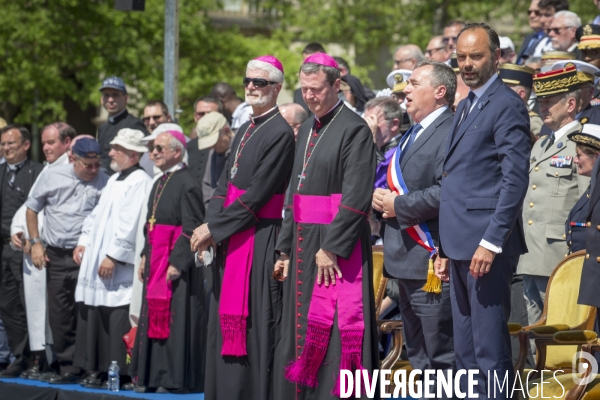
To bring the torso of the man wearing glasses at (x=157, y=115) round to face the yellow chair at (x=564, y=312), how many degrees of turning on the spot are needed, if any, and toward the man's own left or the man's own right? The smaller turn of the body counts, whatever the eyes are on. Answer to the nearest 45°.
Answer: approximately 90° to the man's own left

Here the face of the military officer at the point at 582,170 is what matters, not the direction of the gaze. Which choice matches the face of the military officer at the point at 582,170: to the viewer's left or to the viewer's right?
to the viewer's left

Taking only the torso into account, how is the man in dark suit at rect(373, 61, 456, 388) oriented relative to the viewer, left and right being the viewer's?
facing to the left of the viewer

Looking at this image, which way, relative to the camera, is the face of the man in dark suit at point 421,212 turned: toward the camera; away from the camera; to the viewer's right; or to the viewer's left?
to the viewer's left

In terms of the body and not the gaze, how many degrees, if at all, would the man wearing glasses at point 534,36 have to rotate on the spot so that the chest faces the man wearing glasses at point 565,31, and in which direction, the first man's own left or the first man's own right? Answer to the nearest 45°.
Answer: approximately 45° to the first man's own left

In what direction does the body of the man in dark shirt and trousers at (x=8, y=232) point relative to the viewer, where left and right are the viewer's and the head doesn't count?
facing the viewer and to the left of the viewer

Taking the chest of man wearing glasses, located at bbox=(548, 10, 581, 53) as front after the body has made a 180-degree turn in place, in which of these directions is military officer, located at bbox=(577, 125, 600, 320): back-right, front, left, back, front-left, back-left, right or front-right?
back-right

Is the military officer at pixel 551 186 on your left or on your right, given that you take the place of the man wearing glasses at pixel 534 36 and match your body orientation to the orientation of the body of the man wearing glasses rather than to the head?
on your left

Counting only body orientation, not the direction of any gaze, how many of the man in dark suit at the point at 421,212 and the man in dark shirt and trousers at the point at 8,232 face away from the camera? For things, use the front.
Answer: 0

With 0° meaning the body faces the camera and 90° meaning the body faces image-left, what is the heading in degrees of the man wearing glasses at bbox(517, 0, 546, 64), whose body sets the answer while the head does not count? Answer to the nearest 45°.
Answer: approximately 45°
